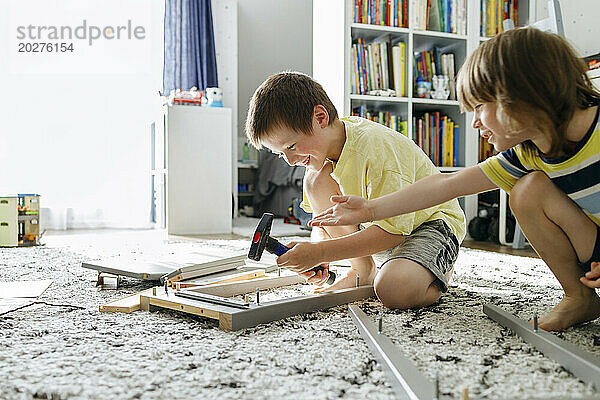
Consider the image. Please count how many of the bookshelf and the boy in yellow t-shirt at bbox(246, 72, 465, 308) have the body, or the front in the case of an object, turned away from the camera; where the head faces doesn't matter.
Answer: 0

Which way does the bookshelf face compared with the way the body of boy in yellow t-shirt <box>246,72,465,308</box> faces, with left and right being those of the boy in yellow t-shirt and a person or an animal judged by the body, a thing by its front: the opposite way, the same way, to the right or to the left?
to the left

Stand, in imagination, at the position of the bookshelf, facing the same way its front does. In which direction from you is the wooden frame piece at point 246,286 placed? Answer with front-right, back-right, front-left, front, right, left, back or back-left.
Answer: front-right

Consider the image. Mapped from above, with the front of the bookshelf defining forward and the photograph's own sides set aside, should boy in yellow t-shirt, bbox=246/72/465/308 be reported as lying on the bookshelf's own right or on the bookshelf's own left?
on the bookshelf's own right

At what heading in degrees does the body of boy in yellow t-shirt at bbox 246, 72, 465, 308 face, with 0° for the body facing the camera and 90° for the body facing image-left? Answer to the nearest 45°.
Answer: approximately 45°

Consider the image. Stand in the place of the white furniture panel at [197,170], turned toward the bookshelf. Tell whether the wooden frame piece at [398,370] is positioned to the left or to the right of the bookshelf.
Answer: right

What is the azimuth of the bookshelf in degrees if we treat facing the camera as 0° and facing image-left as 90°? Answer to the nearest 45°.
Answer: approximately 315°

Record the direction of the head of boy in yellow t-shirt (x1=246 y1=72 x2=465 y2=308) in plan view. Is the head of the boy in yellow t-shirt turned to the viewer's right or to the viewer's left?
to the viewer's left
